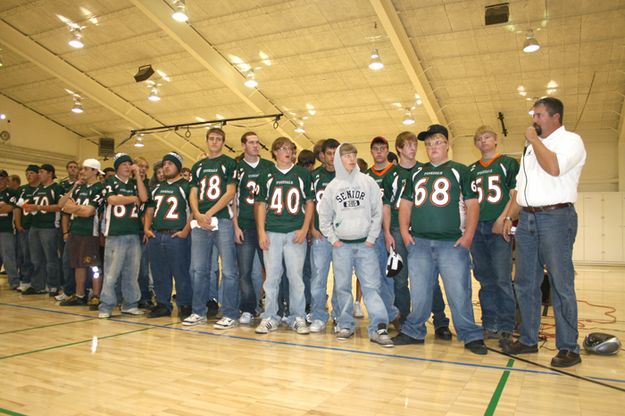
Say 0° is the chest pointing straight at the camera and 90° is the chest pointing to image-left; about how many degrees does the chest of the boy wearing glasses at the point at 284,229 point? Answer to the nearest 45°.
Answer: approximately 0°

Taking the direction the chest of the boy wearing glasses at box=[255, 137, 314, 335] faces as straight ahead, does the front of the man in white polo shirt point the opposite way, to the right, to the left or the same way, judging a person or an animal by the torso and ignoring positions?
to the right

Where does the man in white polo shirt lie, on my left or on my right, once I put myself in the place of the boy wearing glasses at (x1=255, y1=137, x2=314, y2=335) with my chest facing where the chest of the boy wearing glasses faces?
on my left

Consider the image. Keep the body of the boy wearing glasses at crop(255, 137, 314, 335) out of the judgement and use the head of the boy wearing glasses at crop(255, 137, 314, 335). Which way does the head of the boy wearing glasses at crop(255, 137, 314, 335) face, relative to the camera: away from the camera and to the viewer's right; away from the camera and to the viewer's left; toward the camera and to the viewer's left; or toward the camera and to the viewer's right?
toward the camera and to the viewer's right

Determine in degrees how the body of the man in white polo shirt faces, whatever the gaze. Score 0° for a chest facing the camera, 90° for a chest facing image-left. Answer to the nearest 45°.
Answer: approximately 45°

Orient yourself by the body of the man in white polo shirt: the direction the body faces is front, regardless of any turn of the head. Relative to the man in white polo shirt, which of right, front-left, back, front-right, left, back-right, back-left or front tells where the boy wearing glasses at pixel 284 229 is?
front-right

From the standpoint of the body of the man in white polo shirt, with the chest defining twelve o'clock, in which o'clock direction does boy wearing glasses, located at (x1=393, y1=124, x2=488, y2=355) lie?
The boy wearing glasses is roughly at 2 o'clock from the man in white polo shirt.

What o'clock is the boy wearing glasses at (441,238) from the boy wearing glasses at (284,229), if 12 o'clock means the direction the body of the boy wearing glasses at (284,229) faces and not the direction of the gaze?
the boy wearing glasses at (441,238) is roughly at 10 o'clock from the boy wearing glasses at (284,229).
